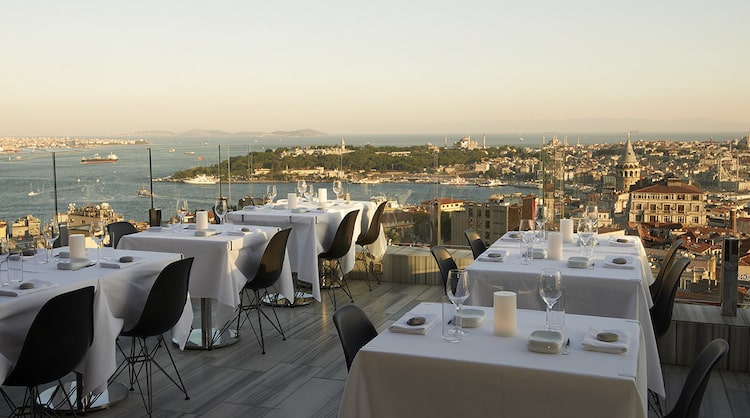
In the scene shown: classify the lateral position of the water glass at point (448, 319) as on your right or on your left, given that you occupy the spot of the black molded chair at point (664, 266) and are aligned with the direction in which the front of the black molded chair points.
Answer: on your left

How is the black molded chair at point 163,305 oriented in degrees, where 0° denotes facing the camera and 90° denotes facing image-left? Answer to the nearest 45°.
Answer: approximately 135°

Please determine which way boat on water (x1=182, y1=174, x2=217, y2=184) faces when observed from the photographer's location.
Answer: facing to the left of the viewer

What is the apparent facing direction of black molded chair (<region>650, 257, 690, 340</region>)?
to the viewer's left

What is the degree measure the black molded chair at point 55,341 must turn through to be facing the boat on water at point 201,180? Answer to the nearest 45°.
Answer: approximately 45° to its right

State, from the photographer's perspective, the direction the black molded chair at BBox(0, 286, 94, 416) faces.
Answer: facing away from the viewer and to the left of the viewer
